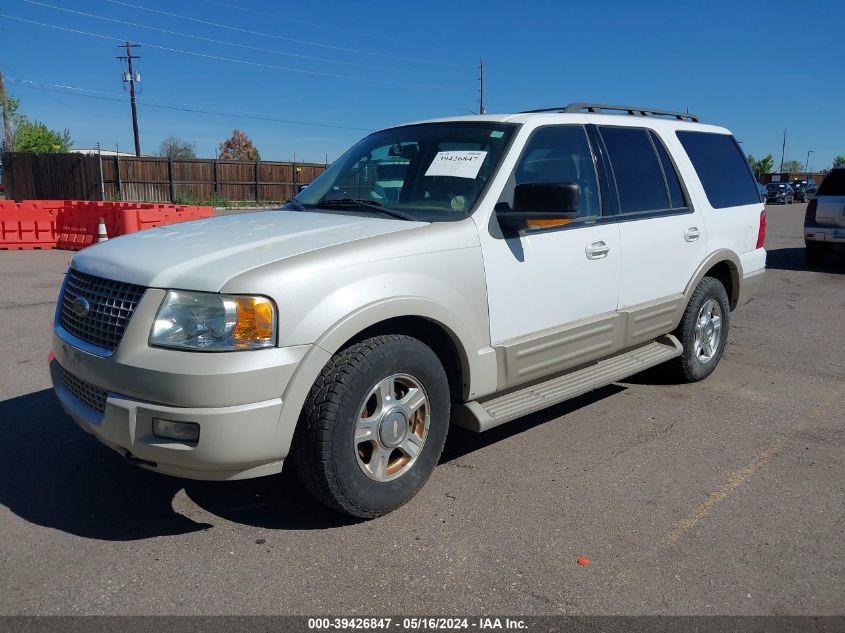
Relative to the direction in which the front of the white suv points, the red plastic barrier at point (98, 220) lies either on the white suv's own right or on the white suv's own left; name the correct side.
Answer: on the white suv's own right

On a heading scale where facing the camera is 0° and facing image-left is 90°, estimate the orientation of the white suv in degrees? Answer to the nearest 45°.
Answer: approximately 45°

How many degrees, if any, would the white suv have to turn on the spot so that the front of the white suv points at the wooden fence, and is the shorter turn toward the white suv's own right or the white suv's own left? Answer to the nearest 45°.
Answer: approximately 135° to the white suv's own right

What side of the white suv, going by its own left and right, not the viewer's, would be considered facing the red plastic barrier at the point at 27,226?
right

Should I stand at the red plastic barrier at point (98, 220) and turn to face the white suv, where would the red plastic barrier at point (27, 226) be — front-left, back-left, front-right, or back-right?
back-right
